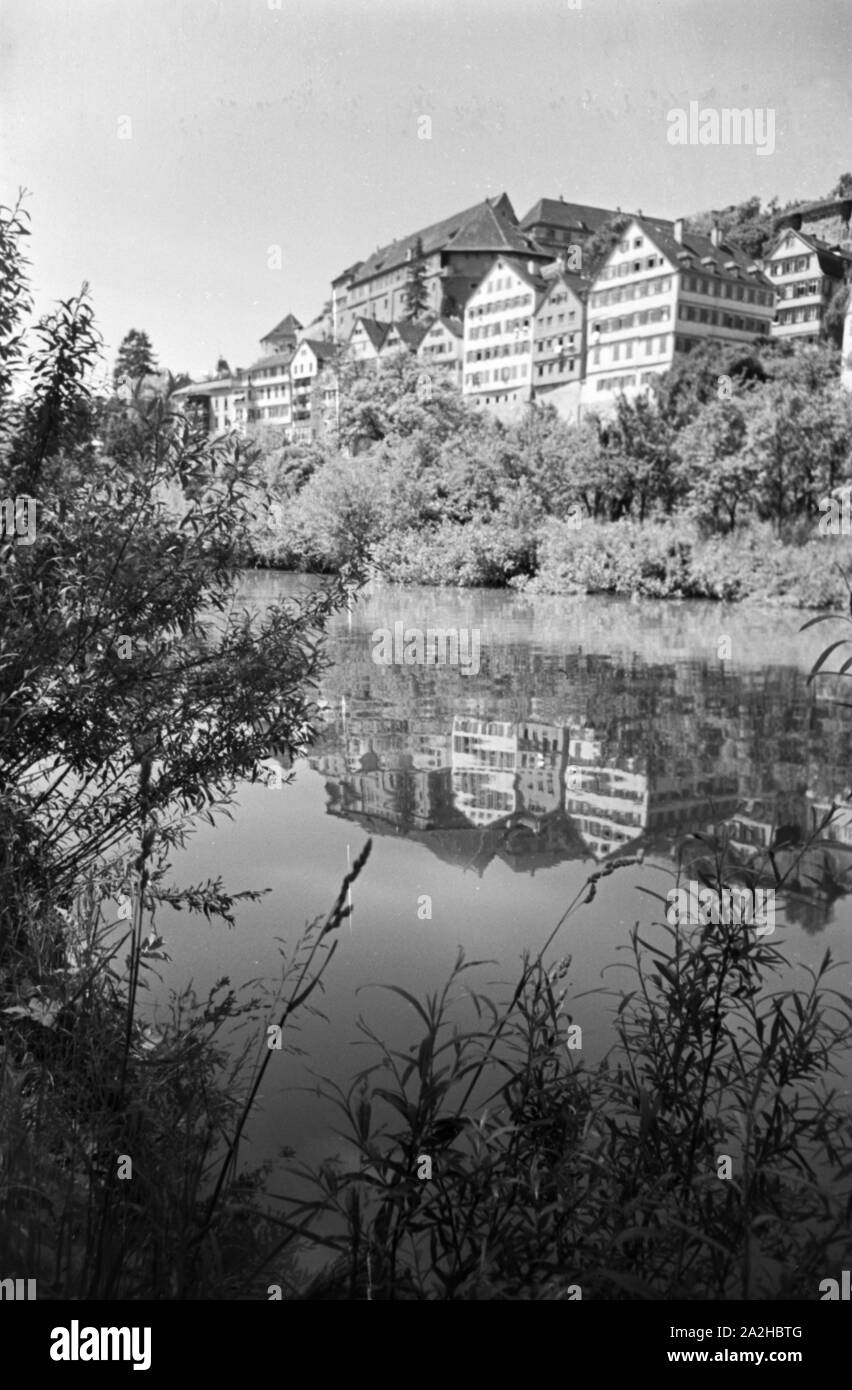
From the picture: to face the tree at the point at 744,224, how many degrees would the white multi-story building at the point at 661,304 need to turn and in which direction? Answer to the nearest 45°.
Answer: approximately 180°

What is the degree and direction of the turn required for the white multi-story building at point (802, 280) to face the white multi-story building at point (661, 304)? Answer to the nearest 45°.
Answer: approximately 90° to its right

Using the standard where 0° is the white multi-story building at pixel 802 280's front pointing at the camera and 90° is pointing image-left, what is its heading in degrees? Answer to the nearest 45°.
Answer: approximately 45°

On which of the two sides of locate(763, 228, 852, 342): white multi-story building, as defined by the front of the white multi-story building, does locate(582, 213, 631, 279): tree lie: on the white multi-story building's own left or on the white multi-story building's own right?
on the white multi-story building's own right

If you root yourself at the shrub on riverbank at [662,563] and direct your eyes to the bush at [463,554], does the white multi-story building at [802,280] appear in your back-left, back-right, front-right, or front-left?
back-right

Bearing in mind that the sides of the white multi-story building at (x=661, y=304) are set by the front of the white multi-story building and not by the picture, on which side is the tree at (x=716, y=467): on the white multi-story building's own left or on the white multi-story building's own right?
on the white multi-story building's own left
